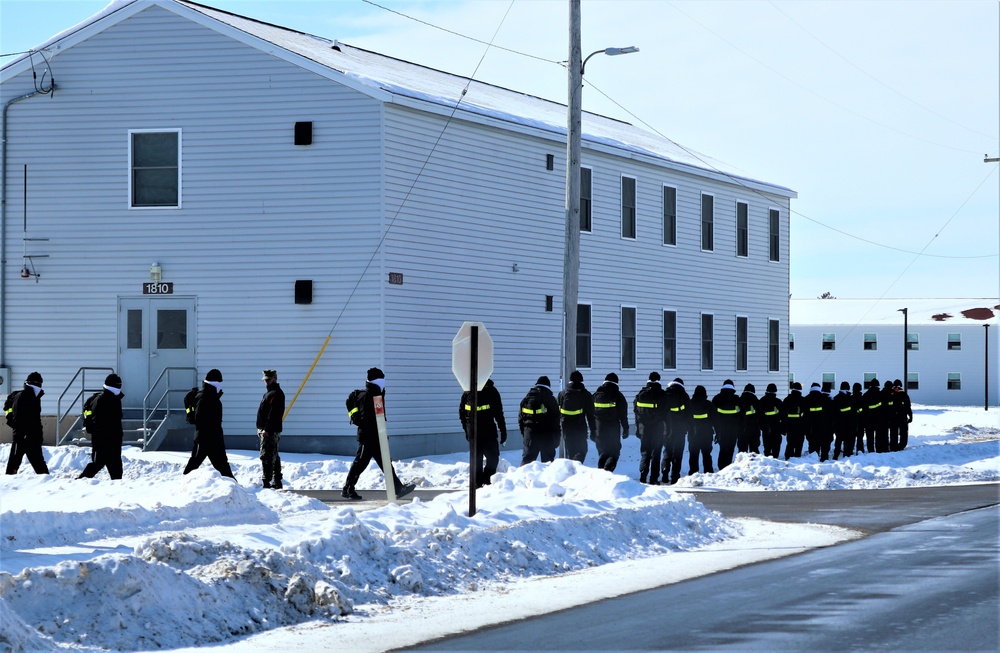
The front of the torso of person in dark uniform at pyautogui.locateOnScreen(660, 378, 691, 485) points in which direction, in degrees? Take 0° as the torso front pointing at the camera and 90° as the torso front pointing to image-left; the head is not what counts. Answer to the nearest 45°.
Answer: approximately 225°

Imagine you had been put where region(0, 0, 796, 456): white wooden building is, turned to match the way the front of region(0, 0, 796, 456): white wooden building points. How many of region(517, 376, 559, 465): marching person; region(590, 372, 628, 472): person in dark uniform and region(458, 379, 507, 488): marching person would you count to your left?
3

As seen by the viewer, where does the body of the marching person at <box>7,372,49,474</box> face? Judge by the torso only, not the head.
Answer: to the viewer's right

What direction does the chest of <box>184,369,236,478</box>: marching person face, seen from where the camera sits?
to the viewer's right

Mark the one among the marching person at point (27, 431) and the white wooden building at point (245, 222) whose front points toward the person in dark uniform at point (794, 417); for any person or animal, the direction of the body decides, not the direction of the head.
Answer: the marching person

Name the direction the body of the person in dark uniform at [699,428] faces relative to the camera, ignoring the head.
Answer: away from the camera

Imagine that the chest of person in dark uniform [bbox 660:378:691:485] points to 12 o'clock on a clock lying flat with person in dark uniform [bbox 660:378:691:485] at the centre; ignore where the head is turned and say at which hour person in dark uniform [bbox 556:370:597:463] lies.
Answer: person in dark uniform [bbox 556:370:597:463] is roughly at 6 o'clock from person in dark uniform [bbox 660:378:691:485].

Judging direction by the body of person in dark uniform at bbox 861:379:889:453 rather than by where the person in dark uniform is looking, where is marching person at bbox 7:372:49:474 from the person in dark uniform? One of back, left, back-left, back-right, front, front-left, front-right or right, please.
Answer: back-left

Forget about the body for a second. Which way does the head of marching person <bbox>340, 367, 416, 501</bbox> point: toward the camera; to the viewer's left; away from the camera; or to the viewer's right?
to the viewer's right

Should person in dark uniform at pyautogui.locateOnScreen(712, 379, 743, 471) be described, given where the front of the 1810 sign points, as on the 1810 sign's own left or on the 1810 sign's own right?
on the 1810 sign's own left

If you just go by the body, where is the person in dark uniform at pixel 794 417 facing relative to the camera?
away from the camera

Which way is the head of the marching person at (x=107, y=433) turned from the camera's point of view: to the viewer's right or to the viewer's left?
to the viewer's right

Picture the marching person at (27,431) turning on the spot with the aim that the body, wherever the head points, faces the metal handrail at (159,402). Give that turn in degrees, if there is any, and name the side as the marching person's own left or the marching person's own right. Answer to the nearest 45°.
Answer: approximately 45° to the marching person's own left

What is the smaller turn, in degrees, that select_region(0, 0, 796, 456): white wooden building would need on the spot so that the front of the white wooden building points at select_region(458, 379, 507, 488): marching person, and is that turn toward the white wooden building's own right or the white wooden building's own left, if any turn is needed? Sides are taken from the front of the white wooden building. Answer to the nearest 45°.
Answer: approximately 90° to the white wooden building's own left

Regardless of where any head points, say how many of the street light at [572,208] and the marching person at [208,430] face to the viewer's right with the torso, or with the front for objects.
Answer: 2
